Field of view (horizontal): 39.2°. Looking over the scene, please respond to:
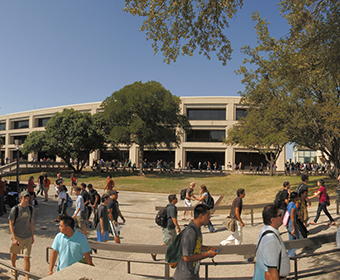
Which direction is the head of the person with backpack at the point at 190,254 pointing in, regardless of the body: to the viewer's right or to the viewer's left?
to the viewer's right

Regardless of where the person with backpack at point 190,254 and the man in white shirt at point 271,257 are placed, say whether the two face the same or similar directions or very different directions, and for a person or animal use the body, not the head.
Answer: same or similar directions

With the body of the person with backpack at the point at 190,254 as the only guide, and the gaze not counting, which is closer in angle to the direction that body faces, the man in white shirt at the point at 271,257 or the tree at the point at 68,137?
the man in white shirt
